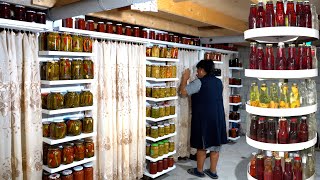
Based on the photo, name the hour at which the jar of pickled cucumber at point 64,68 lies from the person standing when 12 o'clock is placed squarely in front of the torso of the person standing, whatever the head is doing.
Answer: The jar of pickled cucumber is roughly at 9 o'clock from the person standing.

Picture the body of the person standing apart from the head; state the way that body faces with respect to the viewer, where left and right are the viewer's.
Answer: facing away from the viewer and to the left of the viewer

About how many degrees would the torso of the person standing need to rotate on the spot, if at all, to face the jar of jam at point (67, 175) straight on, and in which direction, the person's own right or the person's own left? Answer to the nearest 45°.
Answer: approximately 90° to the person's own left

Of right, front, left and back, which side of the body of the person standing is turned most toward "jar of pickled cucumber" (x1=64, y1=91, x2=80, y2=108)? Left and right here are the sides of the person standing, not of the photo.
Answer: left

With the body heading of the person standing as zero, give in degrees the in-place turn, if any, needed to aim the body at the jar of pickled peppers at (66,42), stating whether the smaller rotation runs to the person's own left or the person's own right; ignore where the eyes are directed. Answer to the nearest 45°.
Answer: approximately 90° to the person's own left

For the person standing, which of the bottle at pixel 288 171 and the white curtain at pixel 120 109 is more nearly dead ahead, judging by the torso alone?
the white curtain

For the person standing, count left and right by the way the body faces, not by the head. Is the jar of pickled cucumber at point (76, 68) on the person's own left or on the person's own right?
on the person's own left

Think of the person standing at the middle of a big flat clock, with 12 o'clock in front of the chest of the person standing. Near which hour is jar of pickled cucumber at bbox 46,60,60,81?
The jar of pickled cucumber is roughly at 9 o'clock from the person standing.

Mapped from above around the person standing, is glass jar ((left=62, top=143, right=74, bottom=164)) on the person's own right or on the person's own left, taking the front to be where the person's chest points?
on the person's own left

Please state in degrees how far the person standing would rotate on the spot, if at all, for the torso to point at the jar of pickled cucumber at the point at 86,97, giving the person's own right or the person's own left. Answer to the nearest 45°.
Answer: approximately 90° to the person's own left

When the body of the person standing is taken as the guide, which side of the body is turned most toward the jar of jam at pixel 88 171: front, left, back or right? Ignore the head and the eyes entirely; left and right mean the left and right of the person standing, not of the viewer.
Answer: left

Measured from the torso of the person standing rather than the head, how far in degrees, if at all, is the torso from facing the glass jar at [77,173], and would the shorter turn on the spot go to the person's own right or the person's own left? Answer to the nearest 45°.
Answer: approximately 90° to the person's own left

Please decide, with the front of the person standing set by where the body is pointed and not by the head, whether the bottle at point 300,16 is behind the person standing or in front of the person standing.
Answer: behind
